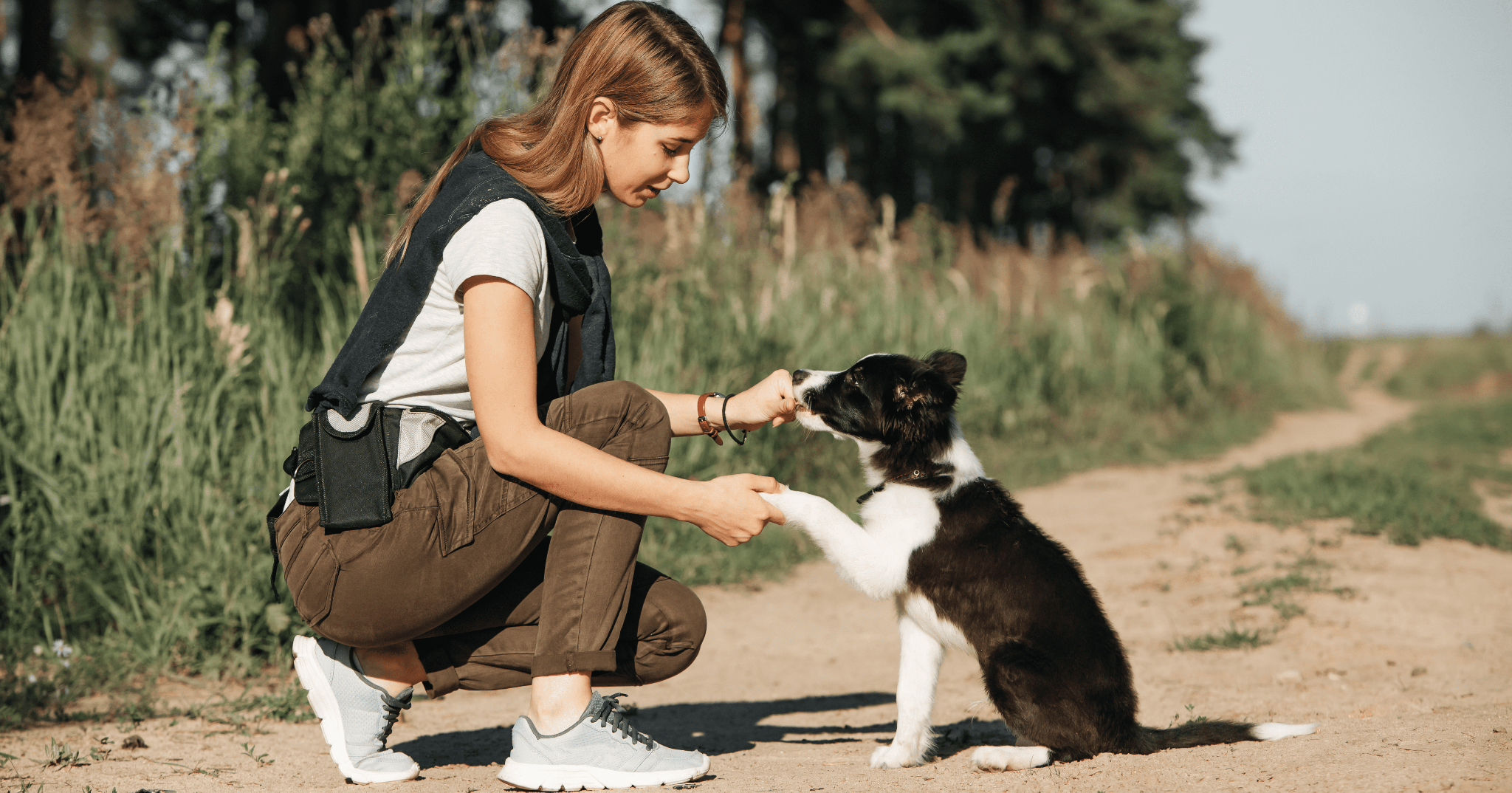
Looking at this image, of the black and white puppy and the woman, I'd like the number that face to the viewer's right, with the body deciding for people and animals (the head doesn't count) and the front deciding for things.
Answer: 1

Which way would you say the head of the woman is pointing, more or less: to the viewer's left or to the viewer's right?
to the viewer's right

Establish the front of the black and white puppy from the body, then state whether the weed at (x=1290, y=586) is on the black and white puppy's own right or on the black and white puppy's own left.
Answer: on the black and white puppy's own right

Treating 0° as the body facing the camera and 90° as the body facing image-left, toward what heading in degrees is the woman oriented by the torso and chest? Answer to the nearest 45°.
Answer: approximately 270°

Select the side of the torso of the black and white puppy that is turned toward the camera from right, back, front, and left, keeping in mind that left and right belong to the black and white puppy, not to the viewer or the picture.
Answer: left

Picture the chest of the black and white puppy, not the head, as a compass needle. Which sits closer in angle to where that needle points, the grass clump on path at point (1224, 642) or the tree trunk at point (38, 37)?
the tree trunk

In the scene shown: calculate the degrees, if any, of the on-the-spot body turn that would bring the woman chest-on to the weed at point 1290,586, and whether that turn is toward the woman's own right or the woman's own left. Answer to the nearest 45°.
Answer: approximately 45° to the woman's own left

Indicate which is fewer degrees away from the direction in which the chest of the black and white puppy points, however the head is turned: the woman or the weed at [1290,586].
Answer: the woman

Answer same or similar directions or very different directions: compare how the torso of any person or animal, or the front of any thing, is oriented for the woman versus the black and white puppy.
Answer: very different directions

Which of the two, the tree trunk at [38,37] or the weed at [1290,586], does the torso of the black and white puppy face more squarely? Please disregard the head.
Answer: the tree trunk
